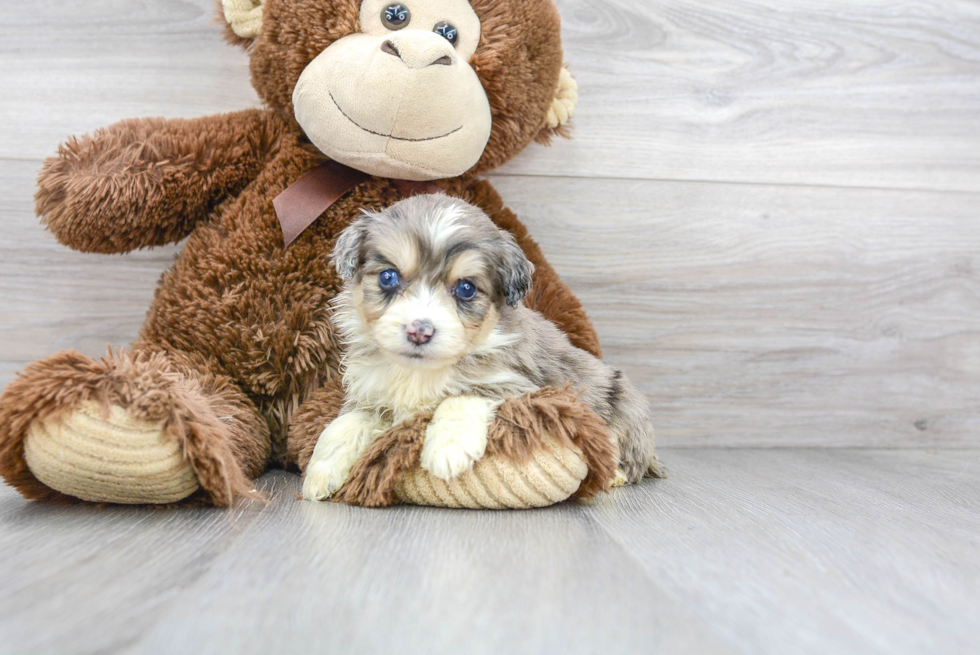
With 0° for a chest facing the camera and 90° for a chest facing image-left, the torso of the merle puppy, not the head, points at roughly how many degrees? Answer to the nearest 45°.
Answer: approximately 45°
